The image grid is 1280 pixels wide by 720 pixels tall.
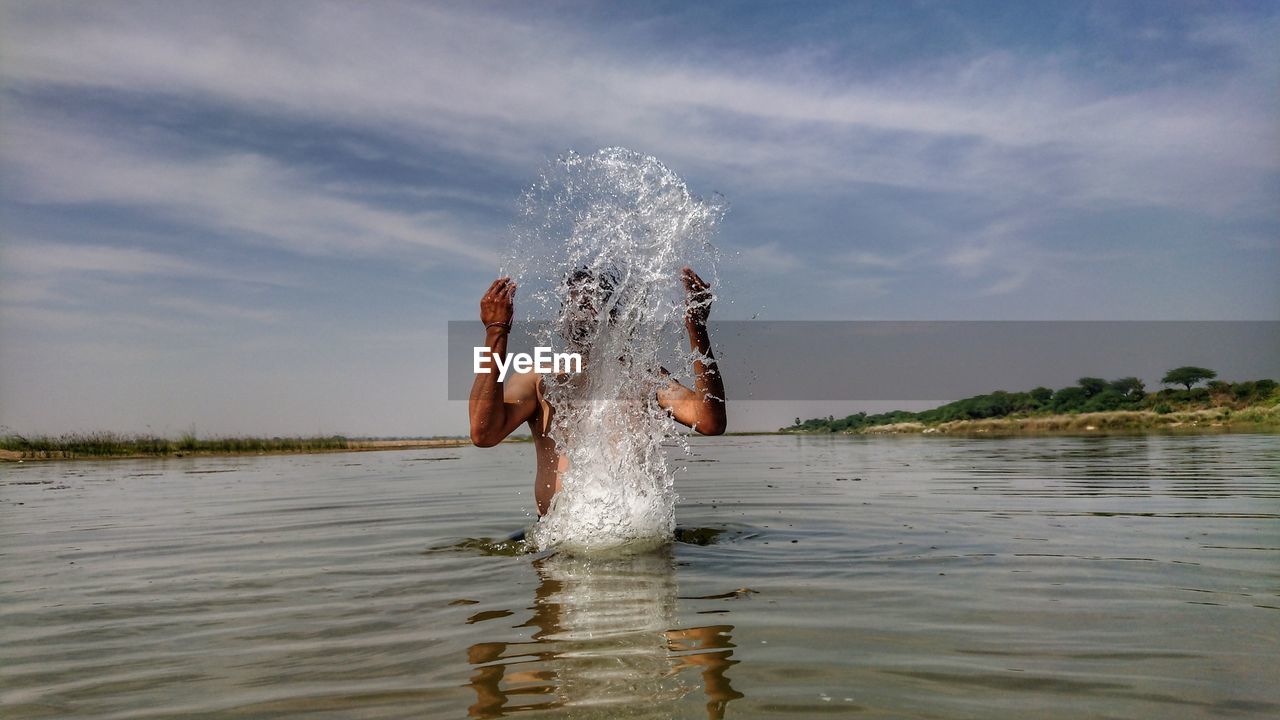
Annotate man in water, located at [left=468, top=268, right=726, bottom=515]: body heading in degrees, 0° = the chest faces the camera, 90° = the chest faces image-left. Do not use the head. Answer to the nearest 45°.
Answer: approximately 0°
